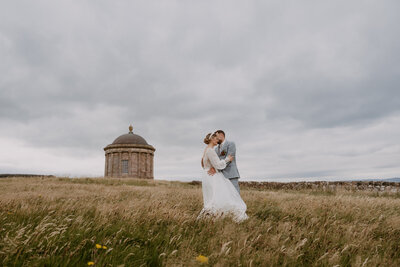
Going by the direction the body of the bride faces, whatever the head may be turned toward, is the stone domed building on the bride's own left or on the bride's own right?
on the bride's own left

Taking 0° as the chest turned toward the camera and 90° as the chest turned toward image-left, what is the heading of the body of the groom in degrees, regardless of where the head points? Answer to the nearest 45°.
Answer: approximately 45°

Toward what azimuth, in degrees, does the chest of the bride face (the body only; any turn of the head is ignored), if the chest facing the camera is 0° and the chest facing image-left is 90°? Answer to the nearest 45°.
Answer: approximately 270°

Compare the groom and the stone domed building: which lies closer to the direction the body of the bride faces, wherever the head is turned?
the groom

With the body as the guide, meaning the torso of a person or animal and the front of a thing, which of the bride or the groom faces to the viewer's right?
the bride

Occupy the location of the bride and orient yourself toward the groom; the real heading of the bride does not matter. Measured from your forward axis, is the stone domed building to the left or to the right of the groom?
left

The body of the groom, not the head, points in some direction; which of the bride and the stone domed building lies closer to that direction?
the bride

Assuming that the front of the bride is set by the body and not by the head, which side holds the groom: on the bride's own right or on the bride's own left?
on the bride's own left

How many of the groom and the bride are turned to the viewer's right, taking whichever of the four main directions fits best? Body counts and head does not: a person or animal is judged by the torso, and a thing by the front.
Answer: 1

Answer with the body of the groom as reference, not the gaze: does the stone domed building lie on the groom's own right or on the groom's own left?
on the groom's own right
